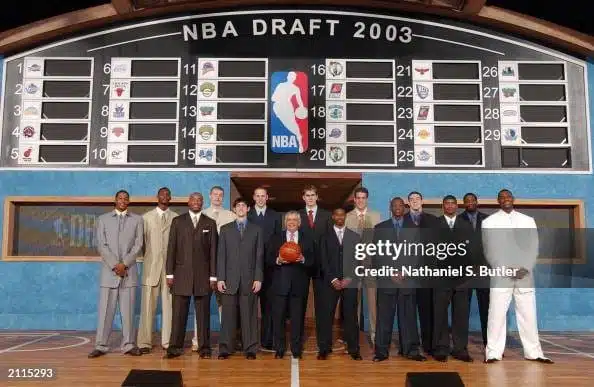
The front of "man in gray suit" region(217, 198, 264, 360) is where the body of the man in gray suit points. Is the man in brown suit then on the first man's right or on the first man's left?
on the first man's right

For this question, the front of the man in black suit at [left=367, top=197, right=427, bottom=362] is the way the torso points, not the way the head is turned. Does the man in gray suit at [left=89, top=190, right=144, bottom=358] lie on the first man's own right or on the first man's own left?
on the first man's own right

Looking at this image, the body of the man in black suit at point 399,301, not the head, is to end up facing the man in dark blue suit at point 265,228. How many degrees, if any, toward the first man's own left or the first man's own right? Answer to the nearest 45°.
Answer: approximately 90° to the first man's own right

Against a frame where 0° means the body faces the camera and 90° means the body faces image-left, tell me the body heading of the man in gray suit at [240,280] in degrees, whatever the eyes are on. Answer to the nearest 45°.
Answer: approximately 0°

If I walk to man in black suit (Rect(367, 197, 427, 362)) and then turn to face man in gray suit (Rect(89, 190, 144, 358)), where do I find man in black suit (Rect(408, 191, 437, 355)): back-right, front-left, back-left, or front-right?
back-right

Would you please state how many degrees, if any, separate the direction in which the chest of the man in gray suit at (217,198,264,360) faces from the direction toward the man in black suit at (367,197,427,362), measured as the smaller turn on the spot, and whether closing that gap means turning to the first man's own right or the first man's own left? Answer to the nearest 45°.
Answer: approximately 90° to the first man's own left

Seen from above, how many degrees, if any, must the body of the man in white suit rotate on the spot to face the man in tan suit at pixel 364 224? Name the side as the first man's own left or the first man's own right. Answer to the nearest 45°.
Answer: approximately 90° to the first man's own right

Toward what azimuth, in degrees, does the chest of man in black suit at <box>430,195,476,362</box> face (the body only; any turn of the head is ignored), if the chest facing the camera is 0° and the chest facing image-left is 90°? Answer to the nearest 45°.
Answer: approximately 0°

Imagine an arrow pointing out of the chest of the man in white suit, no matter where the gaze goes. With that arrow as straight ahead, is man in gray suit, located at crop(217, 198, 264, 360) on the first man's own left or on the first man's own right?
on the first man's own right
